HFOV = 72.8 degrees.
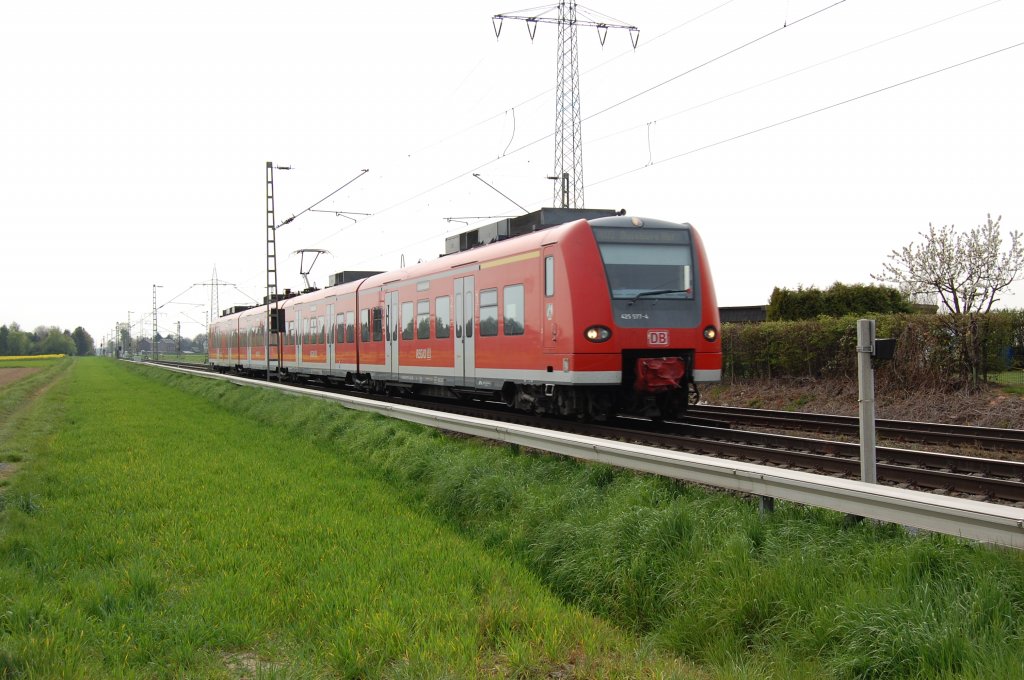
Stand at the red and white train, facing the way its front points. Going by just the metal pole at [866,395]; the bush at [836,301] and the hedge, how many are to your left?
2

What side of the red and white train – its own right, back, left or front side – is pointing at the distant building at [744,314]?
left

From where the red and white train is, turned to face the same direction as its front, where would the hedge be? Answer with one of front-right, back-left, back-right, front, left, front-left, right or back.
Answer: left

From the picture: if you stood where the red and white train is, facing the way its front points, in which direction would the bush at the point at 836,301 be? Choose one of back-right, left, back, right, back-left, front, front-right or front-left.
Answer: left

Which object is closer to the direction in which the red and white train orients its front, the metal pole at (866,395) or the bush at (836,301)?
the metal pole

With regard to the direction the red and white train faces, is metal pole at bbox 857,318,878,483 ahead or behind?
ahead

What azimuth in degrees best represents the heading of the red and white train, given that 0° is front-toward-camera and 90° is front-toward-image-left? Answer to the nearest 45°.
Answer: approximately 315°
